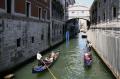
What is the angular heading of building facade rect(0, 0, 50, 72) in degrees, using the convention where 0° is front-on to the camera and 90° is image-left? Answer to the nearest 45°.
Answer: approximately 315°

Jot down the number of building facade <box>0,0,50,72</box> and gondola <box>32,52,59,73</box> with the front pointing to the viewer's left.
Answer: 0

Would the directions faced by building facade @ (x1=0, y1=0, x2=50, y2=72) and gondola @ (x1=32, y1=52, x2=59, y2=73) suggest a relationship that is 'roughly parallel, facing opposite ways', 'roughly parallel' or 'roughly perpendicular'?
roughly perpendicular

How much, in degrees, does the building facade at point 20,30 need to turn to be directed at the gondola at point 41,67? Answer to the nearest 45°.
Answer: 0° — it already faces it

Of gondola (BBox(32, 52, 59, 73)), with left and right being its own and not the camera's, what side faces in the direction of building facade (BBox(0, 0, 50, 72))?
left

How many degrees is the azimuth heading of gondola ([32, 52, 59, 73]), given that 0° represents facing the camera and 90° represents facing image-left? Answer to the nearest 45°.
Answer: approximately 225°
